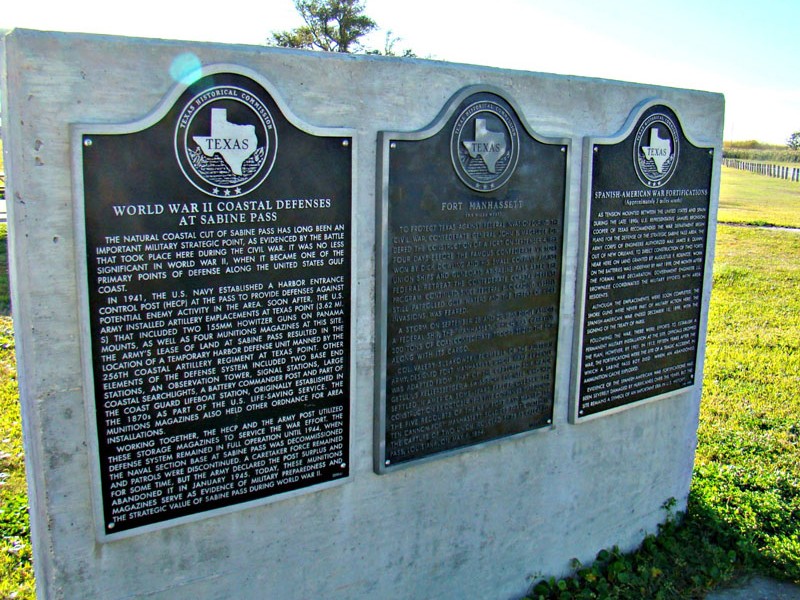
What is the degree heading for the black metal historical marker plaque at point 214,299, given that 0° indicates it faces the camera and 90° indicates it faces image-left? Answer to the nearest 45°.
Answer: approximately 315°

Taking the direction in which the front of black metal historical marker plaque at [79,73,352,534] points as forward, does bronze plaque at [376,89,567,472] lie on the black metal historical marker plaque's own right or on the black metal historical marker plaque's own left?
on the black metal historical marker plaque's own left

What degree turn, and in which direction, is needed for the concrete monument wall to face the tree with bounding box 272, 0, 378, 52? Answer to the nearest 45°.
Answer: approximately 135° to its left

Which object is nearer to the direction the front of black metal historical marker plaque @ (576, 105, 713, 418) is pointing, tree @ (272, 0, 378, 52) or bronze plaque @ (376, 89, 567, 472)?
the bronze plaque

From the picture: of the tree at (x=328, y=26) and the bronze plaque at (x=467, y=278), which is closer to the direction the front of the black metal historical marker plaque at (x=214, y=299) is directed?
the bronze plaque

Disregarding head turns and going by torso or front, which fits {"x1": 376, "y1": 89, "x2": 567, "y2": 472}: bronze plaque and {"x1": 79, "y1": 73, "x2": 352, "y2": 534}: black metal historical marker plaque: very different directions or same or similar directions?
same or similar directions

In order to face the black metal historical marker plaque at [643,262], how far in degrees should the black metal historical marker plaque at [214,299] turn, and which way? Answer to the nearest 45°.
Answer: approximately 45° to its left

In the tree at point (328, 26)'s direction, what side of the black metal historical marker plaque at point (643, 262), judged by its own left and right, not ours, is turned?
back

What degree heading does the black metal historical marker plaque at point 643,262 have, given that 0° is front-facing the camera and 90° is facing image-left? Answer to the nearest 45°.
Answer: approximately 315°

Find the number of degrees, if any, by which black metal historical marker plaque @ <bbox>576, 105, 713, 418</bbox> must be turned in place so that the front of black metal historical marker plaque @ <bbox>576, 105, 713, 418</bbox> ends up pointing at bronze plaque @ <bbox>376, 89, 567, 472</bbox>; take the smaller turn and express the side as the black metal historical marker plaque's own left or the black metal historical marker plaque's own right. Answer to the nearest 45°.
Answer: approximately 90° to the black metal historical marker plaque's own right

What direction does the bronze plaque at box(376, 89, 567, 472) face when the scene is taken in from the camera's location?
facing the viewer and to the right of the viewer

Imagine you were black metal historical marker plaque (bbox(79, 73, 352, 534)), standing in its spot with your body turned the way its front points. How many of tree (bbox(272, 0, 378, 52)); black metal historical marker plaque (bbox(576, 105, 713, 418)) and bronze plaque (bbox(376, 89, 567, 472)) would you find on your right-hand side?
0

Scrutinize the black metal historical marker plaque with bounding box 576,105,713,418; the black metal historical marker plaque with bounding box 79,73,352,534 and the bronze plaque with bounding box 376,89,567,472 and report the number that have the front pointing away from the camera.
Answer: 0

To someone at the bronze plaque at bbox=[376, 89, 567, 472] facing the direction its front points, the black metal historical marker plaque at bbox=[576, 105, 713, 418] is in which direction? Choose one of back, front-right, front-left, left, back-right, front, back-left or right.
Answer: left

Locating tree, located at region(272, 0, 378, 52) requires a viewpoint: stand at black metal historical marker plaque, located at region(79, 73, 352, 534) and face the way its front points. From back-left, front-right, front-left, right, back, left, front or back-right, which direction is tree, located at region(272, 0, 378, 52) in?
back-left

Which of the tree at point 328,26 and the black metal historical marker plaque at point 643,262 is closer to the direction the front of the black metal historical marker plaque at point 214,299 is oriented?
the black metal historical marker plaque at point 643,262

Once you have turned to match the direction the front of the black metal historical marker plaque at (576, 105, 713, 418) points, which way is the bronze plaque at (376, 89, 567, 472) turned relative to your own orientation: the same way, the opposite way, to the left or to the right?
the same way

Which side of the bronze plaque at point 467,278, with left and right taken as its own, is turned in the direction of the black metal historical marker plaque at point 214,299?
right

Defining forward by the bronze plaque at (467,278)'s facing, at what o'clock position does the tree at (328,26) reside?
The tree is roughly at 7 o'clock from the bronze plaque.
